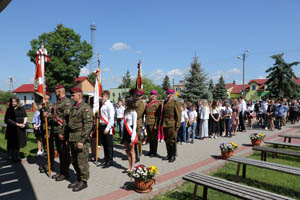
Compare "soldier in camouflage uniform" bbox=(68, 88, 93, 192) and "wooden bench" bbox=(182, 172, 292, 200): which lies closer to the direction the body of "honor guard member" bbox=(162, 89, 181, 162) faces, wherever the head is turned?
the soldier in camouflage uniform

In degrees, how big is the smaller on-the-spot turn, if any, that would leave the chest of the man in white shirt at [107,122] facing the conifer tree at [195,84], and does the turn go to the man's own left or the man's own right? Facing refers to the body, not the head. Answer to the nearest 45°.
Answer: approximately 135° to the man's own right

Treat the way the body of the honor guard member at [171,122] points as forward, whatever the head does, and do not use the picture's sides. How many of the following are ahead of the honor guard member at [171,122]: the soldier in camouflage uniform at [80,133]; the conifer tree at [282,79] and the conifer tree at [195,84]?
1

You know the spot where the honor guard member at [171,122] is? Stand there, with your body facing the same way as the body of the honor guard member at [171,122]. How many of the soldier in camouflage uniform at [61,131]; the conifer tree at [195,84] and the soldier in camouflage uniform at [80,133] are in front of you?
2

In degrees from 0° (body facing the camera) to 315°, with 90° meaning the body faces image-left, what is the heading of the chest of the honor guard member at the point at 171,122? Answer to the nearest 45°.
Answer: approximately 45°

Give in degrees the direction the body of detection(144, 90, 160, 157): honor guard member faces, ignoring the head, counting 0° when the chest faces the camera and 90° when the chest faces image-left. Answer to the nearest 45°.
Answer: approximately 45°
